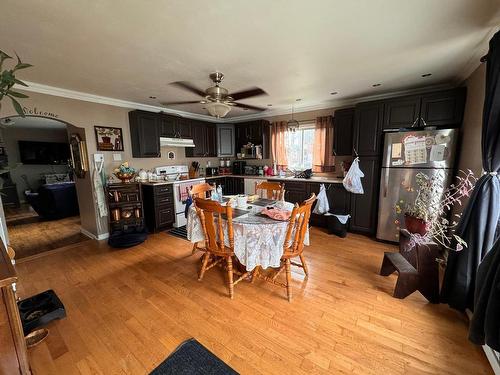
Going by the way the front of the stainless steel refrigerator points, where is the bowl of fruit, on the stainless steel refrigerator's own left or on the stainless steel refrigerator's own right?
on the stainless steel refrigerator's own right

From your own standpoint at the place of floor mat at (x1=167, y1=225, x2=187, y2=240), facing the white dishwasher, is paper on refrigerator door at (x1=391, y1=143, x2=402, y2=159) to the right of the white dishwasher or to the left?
right

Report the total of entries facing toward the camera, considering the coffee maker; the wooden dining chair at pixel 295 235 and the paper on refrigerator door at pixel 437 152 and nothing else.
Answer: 2

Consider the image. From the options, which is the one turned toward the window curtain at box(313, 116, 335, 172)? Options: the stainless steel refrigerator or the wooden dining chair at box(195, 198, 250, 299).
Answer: the wooden dining chair

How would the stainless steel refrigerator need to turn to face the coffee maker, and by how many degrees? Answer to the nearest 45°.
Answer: approximately 90° to its right

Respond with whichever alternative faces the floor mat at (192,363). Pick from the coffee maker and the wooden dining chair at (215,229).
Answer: the coffee maker

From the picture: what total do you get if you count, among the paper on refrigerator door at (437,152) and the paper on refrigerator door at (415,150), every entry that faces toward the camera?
2

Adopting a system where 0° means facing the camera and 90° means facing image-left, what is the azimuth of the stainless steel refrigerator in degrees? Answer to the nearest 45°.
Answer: approximately 0°

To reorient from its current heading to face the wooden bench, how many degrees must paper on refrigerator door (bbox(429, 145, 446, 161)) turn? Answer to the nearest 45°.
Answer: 0° — it already faces it

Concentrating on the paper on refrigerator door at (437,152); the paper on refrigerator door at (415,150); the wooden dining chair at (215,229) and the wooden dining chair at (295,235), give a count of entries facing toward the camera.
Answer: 2

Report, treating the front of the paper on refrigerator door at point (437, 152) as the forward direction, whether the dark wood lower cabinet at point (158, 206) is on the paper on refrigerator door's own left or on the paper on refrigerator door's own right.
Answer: on the paper on refrigerator door's own right
